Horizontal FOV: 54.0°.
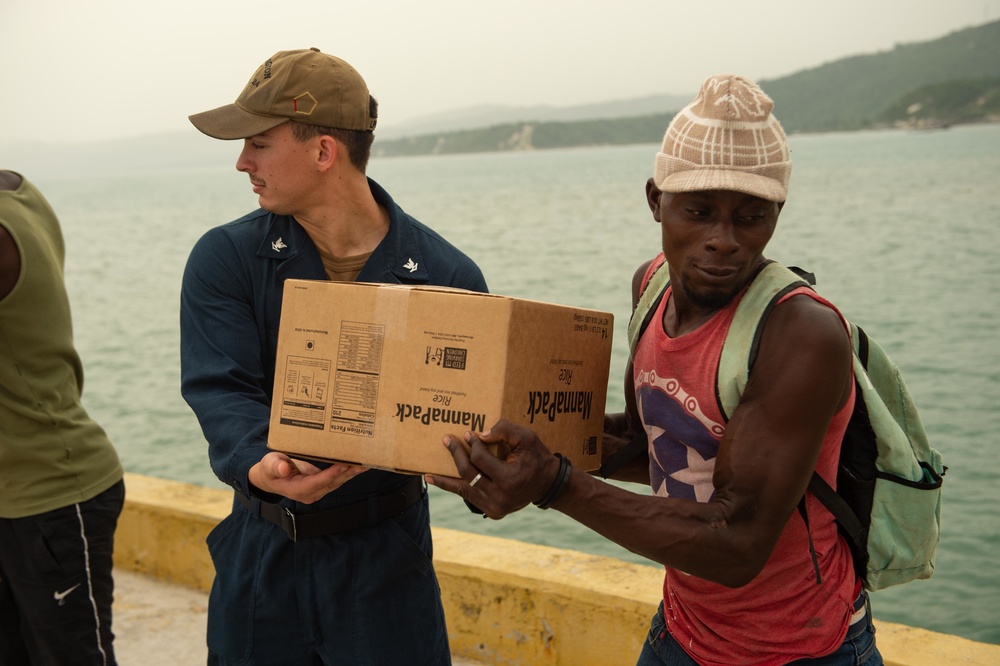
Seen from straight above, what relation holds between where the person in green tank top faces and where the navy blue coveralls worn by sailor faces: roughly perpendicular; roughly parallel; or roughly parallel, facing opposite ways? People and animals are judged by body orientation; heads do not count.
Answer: roughly perpendicular

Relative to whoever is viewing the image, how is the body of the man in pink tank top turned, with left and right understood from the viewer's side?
facing the viewer and to the left of the viewer

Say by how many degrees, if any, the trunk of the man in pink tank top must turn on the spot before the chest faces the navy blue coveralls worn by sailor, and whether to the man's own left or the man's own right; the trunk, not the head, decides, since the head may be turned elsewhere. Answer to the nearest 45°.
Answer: approximately 45° to the man's own right

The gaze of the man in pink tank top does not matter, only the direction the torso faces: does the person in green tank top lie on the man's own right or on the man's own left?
on the man's own right

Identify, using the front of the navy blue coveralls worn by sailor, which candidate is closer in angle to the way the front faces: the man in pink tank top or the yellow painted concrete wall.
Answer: the man in pink tank top

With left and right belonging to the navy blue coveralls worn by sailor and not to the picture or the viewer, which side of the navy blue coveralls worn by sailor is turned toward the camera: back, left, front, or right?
front
